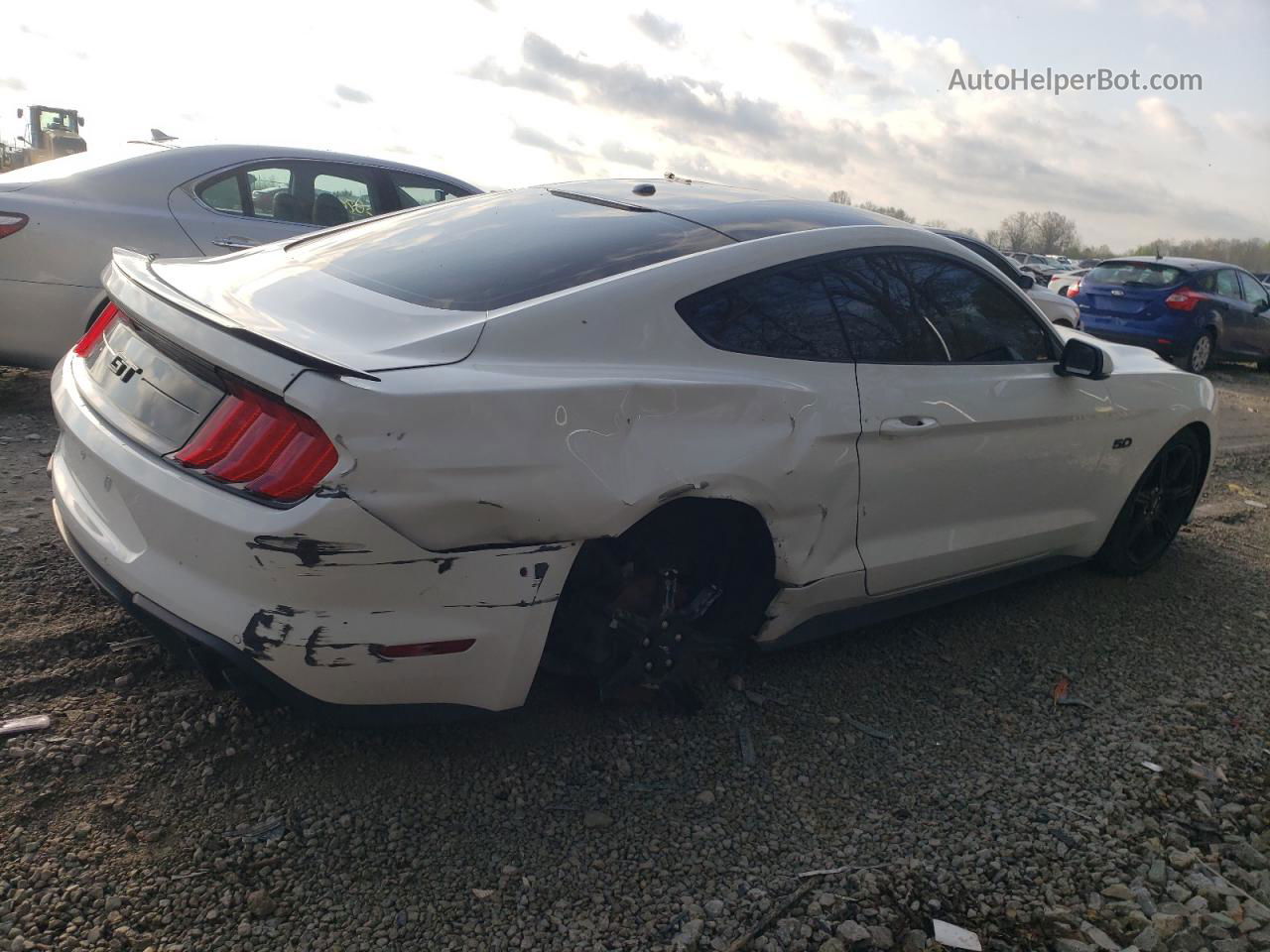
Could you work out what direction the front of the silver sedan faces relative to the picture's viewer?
facing away from the viewer and to the right of the viewer

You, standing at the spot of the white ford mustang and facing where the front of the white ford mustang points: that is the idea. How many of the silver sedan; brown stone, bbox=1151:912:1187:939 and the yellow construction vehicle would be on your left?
2

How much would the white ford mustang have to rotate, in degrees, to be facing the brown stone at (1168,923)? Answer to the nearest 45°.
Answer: approximately 45° to its right

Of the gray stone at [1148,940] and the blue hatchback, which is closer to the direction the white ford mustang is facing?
the blue hatchback

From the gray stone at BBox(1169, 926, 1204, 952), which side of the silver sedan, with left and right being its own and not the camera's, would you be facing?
right

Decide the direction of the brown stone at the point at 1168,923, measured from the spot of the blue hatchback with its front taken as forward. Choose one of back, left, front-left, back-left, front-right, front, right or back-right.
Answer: back-right

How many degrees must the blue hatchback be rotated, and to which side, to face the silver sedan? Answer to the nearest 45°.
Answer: approximately 180°

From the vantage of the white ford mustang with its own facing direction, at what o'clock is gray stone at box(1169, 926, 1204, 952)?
The gray stone is roughly at 4 o'clock from the white ford mustang.

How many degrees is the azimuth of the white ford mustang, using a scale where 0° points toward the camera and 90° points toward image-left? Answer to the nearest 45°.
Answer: approximately 225°

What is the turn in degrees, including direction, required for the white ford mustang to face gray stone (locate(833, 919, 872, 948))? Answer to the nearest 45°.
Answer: approximately 90° to its right

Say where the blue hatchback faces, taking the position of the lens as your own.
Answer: facing away from the viewer and to the right of the viewer

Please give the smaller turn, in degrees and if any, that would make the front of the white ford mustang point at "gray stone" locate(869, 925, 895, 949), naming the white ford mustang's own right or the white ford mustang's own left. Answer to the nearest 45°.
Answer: approximately 90° to the white ford mustang's own right
